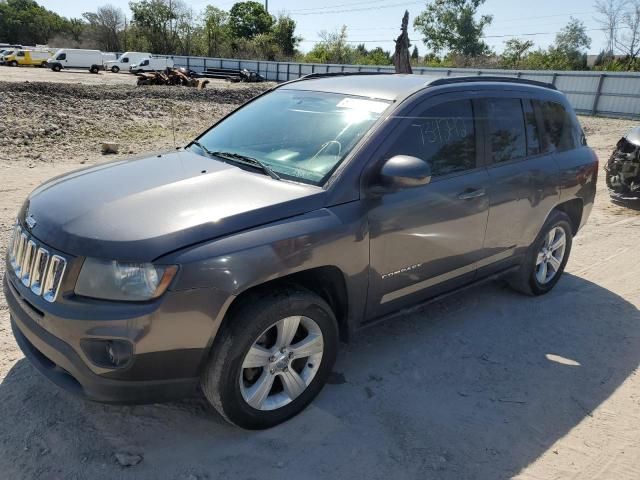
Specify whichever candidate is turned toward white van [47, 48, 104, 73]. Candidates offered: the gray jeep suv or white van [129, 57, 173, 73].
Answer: white van [129, 57, 173, 73]

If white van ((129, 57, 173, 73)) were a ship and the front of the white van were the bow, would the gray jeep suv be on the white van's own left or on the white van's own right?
on the white van's own left

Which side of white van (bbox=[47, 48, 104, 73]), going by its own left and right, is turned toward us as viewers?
left

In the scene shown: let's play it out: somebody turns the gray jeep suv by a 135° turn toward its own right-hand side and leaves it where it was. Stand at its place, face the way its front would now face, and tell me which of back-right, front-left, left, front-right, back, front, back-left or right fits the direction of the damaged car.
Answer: front-right

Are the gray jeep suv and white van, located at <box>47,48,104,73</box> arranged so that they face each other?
no

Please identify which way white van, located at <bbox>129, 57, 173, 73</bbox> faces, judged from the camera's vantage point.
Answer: facing to the left of the viewer

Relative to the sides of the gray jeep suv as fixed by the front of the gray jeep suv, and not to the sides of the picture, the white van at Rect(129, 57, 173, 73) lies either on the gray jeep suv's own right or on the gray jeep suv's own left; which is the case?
on the gray jeep suv's own right

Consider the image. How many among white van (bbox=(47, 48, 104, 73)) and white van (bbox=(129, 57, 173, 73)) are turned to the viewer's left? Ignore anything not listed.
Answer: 2

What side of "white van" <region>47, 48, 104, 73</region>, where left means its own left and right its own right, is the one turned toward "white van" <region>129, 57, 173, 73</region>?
back

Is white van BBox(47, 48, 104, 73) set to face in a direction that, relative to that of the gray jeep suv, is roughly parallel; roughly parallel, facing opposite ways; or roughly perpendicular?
roughly parallel

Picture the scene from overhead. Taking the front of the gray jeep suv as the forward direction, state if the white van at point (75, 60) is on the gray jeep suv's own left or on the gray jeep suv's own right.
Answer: on the gray jeep suv's own right

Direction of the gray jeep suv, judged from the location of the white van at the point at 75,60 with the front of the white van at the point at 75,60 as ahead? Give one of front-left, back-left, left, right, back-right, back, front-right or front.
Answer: left

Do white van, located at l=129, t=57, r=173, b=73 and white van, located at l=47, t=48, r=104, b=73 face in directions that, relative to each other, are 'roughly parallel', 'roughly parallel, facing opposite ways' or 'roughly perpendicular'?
roughly parallel
